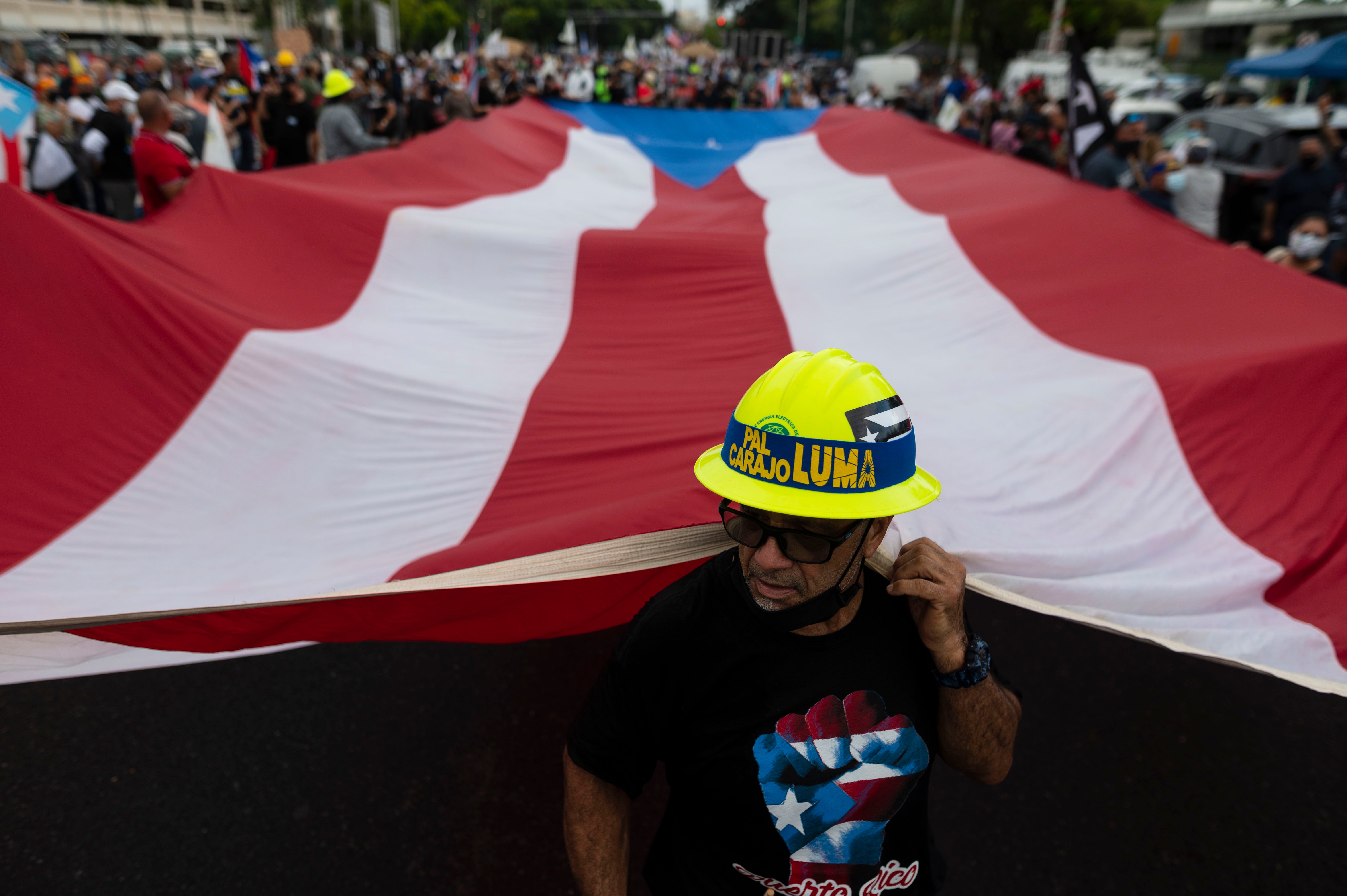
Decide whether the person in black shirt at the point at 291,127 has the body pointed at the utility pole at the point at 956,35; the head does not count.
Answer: no

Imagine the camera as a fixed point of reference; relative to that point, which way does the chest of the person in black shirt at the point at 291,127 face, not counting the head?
toward the camera

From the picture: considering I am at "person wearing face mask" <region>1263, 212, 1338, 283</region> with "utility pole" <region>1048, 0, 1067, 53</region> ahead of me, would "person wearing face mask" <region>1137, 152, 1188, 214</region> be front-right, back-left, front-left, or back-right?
front-left

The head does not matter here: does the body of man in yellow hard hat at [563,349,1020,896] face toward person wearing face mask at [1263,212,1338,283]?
no

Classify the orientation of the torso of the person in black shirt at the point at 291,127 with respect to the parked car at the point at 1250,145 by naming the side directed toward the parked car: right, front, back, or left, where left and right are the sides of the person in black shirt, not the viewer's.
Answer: left

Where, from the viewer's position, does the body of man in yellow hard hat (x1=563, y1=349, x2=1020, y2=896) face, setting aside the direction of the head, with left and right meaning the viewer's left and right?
facing the viewer
